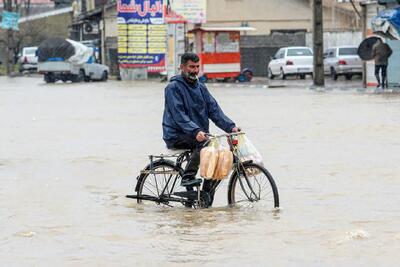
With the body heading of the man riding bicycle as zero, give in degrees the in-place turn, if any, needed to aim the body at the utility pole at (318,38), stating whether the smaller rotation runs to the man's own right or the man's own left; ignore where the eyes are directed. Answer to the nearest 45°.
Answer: approximately 135° to the man's own left

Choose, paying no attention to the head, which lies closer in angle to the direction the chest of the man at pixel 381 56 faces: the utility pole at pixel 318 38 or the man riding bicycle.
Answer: the utility pole

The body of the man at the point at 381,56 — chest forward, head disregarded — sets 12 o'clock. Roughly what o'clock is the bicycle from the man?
The bicycle is roughly at 6 o'clock from the man.

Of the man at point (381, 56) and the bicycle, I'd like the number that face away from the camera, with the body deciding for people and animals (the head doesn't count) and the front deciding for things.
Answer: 1

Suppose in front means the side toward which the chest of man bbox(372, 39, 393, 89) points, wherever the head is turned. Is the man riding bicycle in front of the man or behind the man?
behind

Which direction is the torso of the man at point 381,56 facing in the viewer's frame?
away from the camera

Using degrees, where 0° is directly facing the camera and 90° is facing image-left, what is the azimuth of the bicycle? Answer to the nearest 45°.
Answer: approximately 270°

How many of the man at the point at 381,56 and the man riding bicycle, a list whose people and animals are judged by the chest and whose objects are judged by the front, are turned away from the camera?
1

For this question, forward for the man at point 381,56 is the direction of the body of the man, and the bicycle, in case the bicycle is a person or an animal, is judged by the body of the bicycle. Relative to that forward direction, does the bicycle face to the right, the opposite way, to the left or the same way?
to the right

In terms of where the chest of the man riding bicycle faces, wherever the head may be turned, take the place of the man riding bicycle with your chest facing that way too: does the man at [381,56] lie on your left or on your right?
on your left
